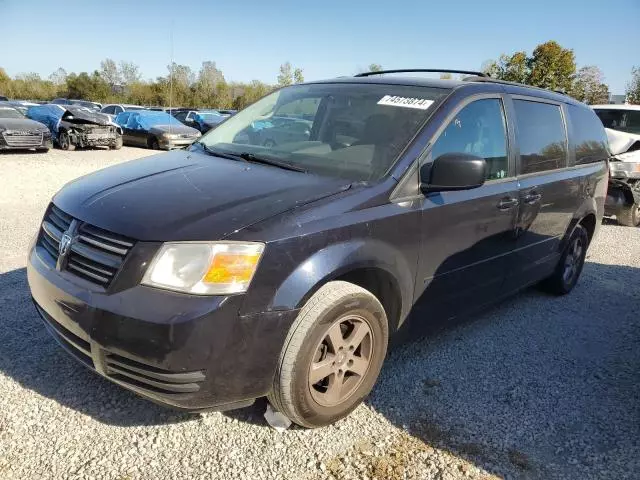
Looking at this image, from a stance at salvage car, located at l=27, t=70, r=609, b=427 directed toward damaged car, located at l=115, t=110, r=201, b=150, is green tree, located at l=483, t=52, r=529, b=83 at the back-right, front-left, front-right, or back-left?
front-right

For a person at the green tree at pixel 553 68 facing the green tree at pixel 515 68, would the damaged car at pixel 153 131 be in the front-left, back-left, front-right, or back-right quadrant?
front-left

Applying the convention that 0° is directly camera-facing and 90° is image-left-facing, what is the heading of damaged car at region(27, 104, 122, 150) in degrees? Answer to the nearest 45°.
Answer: approximately 315°

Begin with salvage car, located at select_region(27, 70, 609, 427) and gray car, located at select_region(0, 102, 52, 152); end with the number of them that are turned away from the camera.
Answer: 0

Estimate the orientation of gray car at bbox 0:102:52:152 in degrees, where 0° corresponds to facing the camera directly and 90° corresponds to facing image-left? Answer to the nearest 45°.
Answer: approximately 315°

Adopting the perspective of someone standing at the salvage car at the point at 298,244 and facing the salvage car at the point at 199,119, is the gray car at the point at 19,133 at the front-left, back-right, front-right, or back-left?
front-left

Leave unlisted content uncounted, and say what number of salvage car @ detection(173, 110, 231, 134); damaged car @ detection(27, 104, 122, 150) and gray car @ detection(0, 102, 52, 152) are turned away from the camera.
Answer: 0

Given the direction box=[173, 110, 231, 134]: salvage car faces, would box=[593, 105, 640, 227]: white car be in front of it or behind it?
in front

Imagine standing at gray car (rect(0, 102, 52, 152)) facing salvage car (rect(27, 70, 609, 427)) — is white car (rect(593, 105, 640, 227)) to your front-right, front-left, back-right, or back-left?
front-left

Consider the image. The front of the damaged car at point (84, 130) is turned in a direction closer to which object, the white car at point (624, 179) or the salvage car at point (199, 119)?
the white car

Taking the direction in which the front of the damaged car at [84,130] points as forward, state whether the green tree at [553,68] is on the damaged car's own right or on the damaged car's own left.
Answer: on the damaged car's own left

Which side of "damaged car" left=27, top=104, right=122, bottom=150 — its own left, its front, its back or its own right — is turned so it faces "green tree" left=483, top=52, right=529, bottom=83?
left
